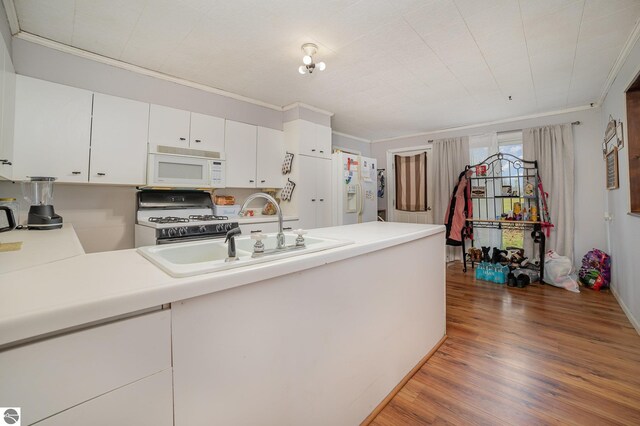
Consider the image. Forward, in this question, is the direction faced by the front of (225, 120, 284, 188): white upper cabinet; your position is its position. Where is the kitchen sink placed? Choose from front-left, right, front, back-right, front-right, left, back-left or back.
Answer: front-right

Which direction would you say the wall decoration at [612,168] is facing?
to the viewer's left

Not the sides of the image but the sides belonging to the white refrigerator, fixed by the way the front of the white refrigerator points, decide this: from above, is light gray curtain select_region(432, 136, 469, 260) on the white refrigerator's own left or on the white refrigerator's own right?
on the white refrigerator's own left

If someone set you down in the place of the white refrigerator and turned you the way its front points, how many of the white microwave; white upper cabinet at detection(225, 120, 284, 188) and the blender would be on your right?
3

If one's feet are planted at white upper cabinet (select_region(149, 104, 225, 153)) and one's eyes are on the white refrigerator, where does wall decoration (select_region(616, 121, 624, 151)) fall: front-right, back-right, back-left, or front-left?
front-right

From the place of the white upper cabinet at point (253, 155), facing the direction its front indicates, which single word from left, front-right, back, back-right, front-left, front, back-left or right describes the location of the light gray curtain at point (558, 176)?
front-left

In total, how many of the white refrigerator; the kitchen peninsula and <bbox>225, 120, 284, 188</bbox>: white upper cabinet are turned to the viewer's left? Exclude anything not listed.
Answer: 0

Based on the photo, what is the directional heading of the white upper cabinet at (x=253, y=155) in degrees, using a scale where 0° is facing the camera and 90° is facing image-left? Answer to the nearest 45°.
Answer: approximately 315°

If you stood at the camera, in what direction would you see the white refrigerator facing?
facing the viewer and to the right of the viewer

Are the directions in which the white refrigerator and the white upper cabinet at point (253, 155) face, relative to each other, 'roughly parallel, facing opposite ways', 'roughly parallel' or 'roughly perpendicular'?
roughly parallel

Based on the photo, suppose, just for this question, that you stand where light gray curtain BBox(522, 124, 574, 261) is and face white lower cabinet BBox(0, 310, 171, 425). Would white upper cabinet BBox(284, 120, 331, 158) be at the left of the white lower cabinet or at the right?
right

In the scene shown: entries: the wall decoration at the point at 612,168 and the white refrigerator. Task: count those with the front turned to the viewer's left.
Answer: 1
